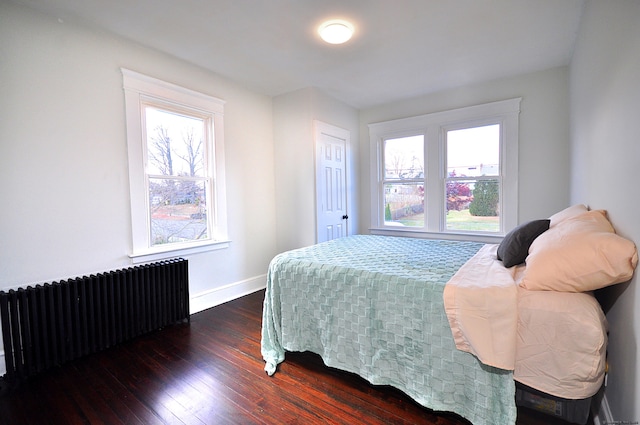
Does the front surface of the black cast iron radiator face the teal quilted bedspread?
yes

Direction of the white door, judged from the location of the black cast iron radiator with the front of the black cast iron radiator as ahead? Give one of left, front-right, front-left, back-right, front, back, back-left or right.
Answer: front-left

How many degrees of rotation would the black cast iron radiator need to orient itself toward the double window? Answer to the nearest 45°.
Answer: approximately 45° to its left

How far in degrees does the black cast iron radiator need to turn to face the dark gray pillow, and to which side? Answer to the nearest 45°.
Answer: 0° — it already faces it

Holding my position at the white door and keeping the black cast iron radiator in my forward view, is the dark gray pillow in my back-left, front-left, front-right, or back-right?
front-left

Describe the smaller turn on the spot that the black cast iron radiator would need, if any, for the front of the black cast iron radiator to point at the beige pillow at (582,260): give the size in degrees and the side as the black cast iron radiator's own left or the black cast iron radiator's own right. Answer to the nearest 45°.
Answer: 0° — it already faces it

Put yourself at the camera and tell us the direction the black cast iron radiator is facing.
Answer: facing the viewer and to the right of the viewer
